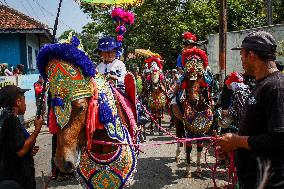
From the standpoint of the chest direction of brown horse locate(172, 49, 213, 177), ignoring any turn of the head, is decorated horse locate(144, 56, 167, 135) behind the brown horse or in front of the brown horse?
behind

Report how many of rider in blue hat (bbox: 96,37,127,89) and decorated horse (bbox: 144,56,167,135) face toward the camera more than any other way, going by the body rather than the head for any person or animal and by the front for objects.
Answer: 2

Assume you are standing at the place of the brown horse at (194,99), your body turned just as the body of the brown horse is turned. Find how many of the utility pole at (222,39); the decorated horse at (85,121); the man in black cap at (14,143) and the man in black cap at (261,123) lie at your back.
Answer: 1

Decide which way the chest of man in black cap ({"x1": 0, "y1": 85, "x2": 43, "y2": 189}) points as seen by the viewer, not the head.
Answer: to the viewer's right

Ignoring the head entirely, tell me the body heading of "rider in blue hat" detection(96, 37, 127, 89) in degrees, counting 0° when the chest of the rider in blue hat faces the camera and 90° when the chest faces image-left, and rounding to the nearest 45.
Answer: approximately 0°

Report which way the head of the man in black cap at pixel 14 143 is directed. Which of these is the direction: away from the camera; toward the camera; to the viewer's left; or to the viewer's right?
to the viewer's right

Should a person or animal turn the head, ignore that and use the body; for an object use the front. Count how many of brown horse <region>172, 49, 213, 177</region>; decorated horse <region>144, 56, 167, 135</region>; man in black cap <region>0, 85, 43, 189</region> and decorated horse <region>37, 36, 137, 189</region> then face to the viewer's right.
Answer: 1

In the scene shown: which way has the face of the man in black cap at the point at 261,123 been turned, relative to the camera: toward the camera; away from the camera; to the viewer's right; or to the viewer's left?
to the viewer's left
